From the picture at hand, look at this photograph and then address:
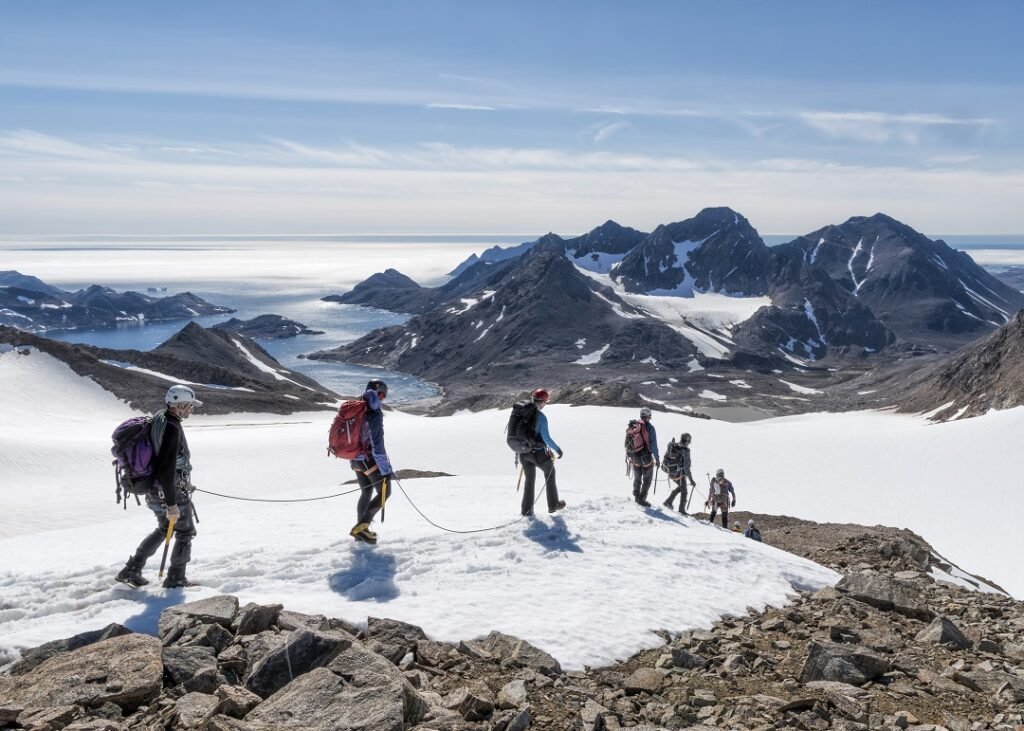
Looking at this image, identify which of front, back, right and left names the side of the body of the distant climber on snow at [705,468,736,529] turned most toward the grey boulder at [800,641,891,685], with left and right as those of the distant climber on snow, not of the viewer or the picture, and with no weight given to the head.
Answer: back

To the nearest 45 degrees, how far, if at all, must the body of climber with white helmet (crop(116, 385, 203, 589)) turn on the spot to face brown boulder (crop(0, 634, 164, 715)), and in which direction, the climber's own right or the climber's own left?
approximately 90° to the climber's own right

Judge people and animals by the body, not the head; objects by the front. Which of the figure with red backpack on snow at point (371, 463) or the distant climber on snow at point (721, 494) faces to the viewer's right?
the figure with red backpack on snow

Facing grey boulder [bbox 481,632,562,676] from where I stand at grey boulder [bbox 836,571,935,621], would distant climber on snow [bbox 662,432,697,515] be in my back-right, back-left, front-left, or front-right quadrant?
back-right

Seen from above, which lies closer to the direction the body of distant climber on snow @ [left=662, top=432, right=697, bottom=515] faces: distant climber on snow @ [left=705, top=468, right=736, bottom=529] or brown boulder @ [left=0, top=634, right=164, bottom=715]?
the distant climber on snow

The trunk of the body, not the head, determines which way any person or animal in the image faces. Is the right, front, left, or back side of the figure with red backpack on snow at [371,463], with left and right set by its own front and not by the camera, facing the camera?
right

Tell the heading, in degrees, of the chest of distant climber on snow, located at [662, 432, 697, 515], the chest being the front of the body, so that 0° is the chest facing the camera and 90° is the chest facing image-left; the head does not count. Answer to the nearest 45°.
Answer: approximately 225°

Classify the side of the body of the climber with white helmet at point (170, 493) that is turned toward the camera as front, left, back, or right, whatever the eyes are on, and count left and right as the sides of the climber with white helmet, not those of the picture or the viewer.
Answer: right

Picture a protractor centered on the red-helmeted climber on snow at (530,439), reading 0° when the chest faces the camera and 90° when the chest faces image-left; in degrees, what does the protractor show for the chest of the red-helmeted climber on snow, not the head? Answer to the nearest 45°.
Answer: approximately 225°

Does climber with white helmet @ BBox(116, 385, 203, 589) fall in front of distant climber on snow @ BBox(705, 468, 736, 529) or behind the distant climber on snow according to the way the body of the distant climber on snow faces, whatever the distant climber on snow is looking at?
behind

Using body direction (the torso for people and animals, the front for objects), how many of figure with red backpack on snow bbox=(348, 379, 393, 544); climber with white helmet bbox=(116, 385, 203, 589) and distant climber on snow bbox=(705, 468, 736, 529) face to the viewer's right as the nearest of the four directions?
2

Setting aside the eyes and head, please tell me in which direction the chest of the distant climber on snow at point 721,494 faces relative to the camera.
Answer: away from the camera
